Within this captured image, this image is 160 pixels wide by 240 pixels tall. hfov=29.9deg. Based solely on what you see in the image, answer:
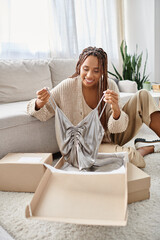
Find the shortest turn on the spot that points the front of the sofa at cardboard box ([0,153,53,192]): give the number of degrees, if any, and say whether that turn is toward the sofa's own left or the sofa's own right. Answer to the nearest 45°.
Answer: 0° — it already faces it

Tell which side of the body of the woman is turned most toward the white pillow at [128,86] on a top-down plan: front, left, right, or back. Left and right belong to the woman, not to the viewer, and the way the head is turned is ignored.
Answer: back

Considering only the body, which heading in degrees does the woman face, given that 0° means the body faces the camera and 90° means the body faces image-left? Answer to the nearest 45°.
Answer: approximately 0°

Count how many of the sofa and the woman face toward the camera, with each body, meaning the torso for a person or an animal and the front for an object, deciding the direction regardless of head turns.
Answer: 2

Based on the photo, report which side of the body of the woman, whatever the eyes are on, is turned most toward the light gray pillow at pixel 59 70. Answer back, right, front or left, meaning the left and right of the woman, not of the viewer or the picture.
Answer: back
